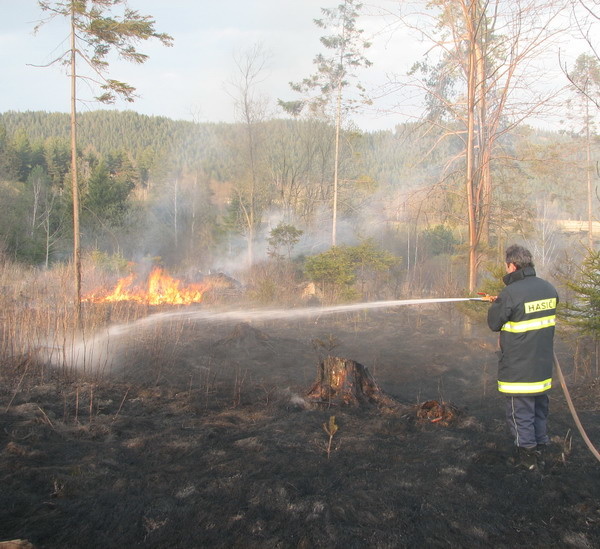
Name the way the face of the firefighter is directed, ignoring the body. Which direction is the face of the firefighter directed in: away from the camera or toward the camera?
away from the camera

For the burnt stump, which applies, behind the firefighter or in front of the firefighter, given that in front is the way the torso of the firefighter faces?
in front

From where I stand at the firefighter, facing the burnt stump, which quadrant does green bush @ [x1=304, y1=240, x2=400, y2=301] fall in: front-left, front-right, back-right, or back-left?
front-right

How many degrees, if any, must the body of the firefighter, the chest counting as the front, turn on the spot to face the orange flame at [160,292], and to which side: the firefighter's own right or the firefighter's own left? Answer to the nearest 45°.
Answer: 0° — they already face it

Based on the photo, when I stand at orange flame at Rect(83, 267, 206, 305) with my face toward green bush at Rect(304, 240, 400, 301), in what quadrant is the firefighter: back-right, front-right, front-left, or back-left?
front-right

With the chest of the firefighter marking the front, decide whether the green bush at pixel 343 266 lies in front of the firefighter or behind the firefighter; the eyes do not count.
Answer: in front

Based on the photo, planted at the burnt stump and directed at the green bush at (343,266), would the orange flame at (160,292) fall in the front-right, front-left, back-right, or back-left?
front-left

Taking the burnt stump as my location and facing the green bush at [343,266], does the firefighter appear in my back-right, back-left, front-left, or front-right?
back-right

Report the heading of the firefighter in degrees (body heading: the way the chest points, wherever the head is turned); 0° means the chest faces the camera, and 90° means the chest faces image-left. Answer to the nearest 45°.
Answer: approximately 135°
